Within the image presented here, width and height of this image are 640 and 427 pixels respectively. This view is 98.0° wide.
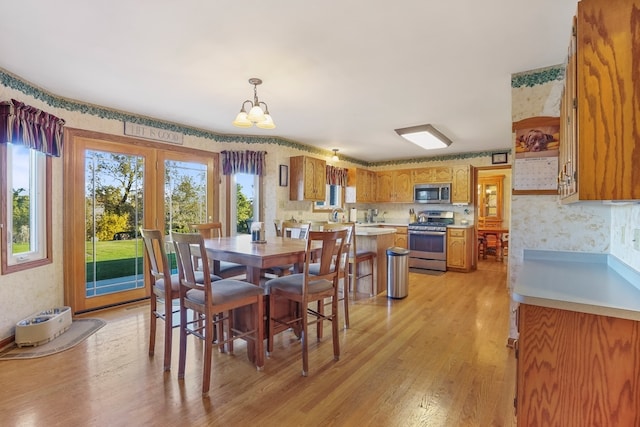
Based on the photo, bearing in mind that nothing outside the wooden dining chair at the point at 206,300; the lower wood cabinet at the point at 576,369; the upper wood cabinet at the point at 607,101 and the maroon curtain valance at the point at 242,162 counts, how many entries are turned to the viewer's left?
2

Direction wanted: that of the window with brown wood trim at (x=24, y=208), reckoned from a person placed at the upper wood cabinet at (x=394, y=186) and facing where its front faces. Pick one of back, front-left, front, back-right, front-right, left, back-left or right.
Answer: front-right

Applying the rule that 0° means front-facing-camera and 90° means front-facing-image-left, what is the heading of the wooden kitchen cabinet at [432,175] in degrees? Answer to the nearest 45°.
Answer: approximately 0°

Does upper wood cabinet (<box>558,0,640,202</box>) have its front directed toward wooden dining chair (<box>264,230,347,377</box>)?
yes

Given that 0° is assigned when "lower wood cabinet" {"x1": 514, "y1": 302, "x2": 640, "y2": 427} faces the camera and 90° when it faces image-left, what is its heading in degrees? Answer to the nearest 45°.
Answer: approximately 90°

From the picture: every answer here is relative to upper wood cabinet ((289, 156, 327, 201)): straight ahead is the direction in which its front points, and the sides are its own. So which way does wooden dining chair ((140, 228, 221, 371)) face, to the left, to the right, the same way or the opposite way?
to the left

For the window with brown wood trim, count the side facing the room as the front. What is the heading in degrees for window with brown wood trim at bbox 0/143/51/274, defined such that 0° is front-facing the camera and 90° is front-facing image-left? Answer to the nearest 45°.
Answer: approximately 315°
